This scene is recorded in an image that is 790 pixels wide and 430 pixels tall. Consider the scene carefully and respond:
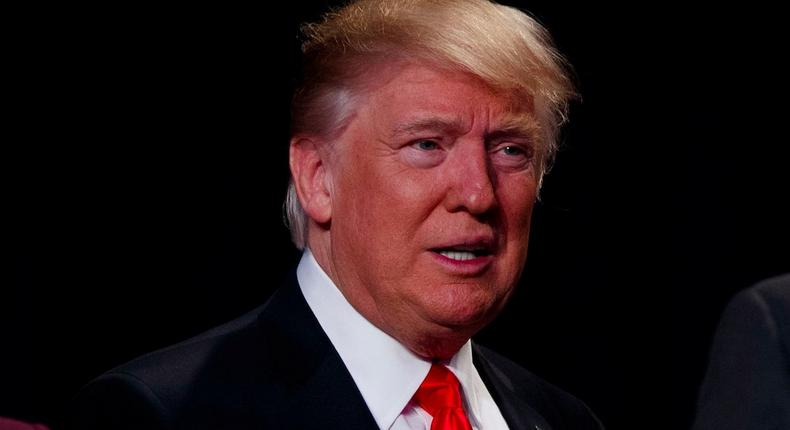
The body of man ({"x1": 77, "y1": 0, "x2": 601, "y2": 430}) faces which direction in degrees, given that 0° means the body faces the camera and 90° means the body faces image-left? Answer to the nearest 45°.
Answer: approximately 315°

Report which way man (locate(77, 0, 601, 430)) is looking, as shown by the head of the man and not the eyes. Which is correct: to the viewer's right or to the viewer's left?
to the viewer's right
